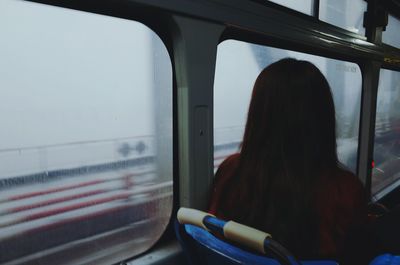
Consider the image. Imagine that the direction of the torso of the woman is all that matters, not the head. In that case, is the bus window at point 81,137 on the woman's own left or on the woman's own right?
on the woman's own left

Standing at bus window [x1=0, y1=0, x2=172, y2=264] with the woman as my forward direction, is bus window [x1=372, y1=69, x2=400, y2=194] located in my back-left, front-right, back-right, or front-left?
front-left

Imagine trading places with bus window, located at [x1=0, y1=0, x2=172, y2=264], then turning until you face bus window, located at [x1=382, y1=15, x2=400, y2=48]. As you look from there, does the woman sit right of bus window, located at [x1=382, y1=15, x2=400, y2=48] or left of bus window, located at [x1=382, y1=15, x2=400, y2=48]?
right

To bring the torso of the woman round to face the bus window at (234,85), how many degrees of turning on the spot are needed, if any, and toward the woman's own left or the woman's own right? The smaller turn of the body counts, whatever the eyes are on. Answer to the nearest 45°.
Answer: approximately 45° to the woman's own left

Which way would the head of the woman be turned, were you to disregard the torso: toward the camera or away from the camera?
away from the camera

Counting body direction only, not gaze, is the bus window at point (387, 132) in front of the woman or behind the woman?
in front

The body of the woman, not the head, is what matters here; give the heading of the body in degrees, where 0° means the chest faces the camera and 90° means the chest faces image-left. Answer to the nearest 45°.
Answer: approximately 180°

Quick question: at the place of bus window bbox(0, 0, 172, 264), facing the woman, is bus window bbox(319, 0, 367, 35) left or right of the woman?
left
